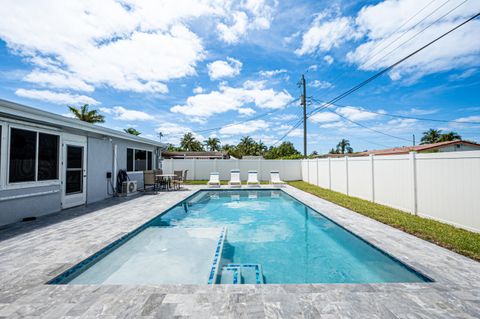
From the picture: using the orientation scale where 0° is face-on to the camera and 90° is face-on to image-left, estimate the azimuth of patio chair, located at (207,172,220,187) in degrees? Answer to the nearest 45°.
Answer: approximately 0°

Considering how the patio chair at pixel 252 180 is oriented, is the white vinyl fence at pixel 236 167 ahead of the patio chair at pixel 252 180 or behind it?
behind

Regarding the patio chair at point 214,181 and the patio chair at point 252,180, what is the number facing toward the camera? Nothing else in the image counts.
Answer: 2

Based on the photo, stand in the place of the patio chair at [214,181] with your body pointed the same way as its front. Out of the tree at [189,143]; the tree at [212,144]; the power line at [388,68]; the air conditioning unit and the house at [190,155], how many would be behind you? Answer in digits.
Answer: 3

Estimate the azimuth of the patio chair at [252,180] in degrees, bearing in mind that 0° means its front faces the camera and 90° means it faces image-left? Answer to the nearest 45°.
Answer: approximately 0°
